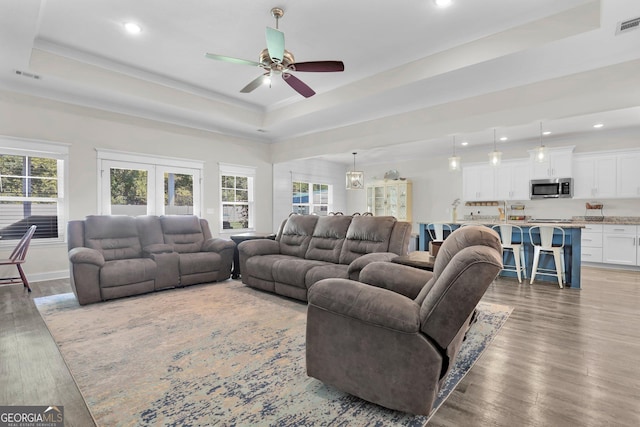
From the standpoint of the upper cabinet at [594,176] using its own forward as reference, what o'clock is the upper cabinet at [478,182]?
the upper cabinet at [478,182] is roughly at 3 o'clock from the upper cabinet at [594,176].

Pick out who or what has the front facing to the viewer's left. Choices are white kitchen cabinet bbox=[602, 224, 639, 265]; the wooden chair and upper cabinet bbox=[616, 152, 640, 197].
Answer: the wooden chair

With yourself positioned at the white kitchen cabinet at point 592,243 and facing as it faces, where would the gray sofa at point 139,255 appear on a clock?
The gray sofa is roughly at 1 o'clock from the white kitchen cabinet.

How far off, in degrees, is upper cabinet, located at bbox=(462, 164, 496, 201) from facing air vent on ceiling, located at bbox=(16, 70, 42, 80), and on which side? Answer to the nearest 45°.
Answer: approximately 45° to its right

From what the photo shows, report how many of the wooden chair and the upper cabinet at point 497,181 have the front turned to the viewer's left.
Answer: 1

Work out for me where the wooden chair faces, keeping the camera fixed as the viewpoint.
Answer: facing to the left of the viewer

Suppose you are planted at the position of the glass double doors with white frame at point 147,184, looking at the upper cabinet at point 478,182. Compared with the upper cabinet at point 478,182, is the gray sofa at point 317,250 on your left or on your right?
right

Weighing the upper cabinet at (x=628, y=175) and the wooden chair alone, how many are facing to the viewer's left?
1
